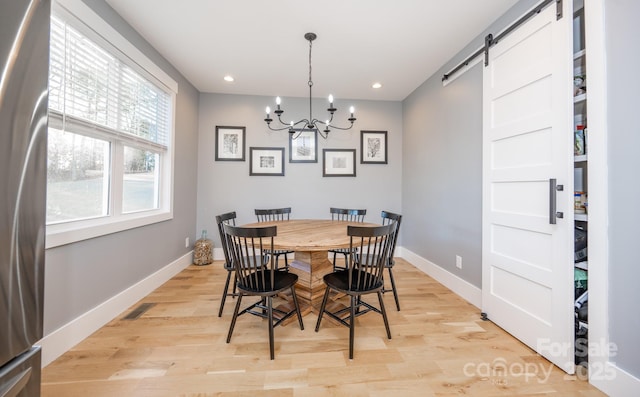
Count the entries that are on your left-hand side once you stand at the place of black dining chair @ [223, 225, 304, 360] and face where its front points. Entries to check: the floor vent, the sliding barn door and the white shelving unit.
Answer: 1

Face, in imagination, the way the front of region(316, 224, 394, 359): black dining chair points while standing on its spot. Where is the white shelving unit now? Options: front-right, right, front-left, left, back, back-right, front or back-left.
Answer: back-right

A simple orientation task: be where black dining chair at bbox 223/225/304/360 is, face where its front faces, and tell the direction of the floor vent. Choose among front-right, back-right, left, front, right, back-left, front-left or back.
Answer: left

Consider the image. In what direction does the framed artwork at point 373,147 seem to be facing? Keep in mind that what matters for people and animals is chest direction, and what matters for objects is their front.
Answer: toward the camera

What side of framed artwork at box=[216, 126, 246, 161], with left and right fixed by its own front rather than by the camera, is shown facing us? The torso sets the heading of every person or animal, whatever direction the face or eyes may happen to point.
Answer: front

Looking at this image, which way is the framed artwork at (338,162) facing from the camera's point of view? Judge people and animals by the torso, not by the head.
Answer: toward the camera

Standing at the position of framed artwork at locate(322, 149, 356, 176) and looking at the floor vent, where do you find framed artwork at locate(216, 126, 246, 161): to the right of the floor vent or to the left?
right

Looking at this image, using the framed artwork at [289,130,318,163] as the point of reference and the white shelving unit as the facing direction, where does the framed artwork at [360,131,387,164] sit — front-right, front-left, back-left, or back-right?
front-left

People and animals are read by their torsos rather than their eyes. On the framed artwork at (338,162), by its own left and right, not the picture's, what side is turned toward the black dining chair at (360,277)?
front

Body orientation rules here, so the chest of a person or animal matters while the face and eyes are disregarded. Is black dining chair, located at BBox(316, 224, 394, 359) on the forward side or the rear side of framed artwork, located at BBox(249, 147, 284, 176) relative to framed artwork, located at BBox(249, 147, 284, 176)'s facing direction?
on the forward side

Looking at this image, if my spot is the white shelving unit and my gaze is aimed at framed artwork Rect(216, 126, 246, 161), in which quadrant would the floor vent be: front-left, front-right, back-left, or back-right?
front-left

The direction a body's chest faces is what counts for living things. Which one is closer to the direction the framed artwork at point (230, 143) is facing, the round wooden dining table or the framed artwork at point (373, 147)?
the round wooden dining table

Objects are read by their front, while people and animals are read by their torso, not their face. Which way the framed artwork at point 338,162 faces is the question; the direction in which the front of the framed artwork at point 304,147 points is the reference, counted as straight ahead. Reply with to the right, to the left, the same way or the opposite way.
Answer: the same way

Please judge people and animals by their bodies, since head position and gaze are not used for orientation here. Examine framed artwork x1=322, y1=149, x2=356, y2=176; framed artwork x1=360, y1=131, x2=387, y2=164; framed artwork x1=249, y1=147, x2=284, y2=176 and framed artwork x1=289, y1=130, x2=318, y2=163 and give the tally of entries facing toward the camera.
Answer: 4

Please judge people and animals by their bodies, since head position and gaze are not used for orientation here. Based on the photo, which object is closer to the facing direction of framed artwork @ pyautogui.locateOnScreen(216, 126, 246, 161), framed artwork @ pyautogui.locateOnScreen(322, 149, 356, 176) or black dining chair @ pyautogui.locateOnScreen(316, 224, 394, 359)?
the black dining chair

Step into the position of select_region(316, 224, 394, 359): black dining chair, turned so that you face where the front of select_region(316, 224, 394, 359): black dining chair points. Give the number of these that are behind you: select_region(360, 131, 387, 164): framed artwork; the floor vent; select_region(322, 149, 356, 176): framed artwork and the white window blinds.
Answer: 0

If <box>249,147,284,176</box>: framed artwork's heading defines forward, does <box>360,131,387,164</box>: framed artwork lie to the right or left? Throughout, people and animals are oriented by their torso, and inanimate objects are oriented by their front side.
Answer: on its left
